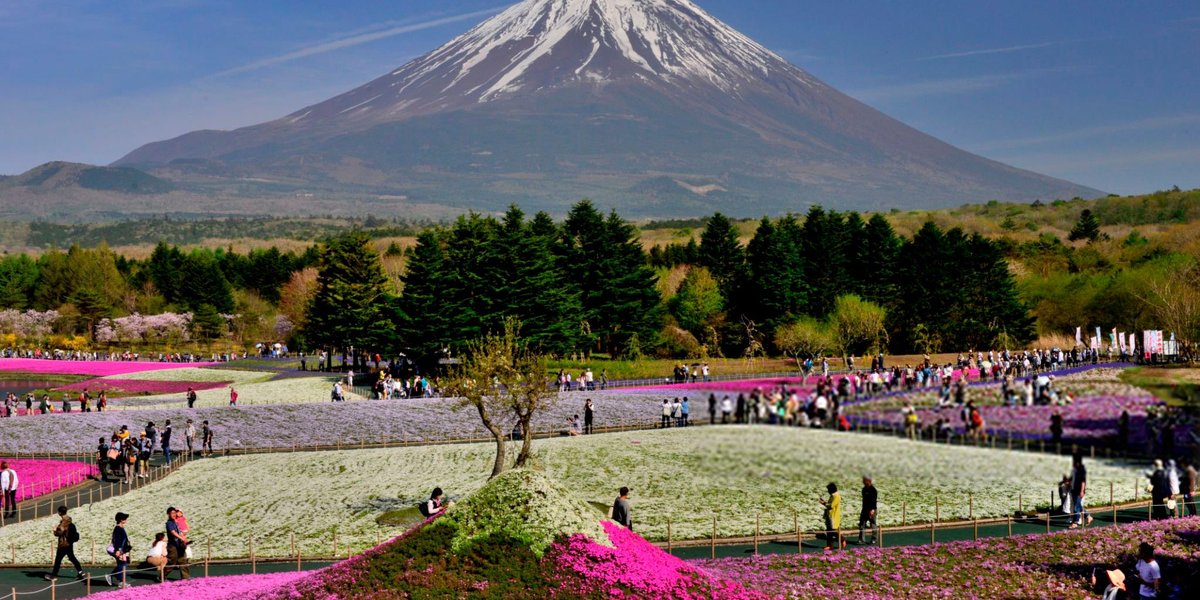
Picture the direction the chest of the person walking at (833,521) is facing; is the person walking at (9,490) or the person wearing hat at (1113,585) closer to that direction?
the person walking

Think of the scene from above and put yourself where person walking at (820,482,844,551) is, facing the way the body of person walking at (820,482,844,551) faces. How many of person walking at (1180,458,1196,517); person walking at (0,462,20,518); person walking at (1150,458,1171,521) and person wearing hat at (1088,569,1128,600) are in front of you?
1

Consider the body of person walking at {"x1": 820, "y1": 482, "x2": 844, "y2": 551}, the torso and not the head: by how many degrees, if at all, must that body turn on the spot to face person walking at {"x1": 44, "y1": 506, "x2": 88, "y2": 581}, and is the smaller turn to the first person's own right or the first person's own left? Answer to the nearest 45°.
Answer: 0° — they already face them

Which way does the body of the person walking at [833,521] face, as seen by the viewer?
to the viewer's left

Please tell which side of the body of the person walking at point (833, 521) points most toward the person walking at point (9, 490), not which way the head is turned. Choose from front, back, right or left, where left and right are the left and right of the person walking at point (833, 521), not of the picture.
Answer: front

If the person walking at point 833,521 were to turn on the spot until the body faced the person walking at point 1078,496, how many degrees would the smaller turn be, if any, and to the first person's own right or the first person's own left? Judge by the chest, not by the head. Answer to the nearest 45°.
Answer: approximately 135° to the first person's own right
